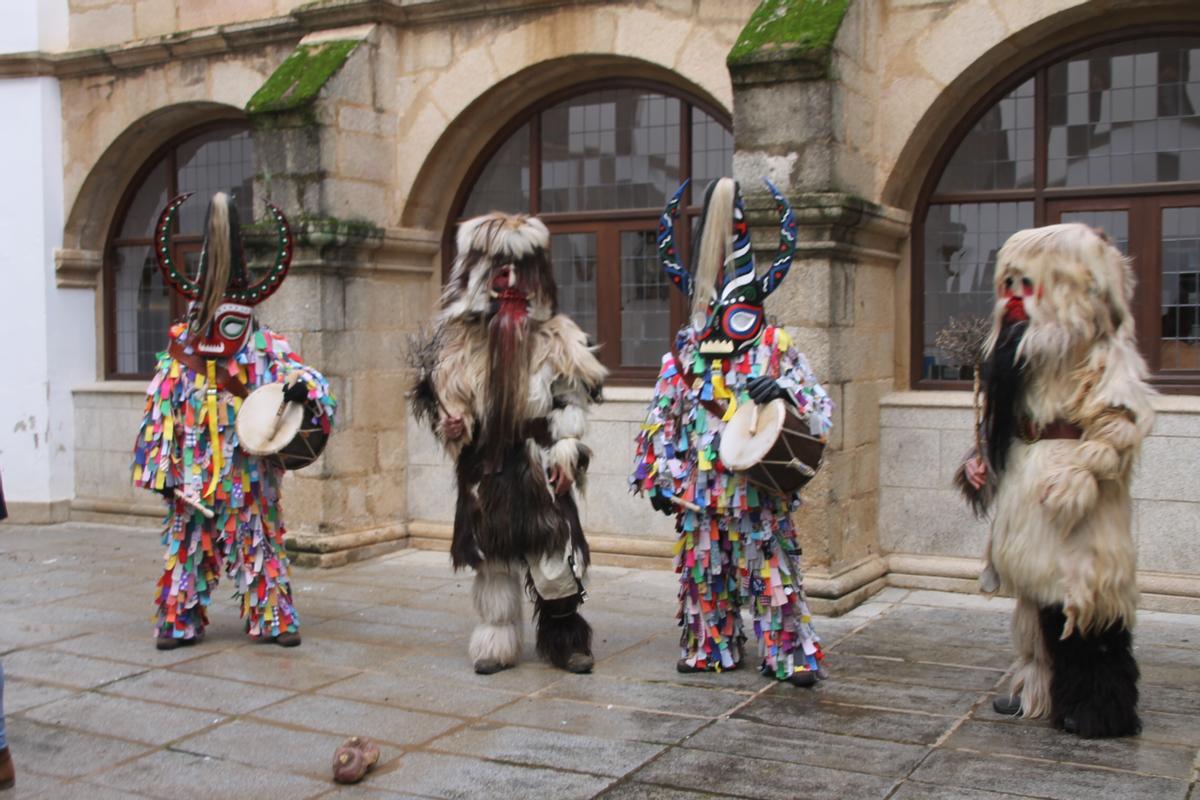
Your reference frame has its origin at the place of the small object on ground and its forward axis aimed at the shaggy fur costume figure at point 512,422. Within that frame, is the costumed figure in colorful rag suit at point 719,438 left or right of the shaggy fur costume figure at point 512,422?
right

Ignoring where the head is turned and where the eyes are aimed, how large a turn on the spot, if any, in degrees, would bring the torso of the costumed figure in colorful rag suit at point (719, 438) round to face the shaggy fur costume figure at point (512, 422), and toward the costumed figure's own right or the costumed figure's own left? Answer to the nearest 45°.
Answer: approximately 90° to the costumed figure's own right

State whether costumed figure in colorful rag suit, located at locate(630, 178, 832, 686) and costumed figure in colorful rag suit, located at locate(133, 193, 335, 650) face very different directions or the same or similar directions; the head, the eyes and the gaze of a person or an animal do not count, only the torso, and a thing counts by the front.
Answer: same or similar directions

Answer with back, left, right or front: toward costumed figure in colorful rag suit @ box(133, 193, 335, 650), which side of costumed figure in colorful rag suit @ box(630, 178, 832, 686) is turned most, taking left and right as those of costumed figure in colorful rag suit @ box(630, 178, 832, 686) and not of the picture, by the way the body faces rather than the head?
right

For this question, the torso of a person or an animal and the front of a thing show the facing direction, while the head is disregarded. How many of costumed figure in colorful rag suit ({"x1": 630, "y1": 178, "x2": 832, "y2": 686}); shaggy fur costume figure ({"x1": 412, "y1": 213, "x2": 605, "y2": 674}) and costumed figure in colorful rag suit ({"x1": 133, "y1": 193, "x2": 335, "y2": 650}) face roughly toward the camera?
3

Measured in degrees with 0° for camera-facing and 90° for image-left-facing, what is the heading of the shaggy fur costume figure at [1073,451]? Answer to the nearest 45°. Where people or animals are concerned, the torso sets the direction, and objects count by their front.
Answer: approximately 45°

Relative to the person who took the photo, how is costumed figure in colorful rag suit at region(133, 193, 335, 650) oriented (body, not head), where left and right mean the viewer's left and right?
facing the viewer

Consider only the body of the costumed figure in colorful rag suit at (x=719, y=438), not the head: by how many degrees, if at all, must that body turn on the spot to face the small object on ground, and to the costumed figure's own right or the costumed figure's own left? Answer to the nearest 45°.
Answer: approximately 45° to the costumed figure's own right

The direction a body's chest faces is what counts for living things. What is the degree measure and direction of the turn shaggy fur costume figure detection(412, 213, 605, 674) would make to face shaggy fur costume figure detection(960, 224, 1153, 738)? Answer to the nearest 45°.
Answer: approximately 45° to its left

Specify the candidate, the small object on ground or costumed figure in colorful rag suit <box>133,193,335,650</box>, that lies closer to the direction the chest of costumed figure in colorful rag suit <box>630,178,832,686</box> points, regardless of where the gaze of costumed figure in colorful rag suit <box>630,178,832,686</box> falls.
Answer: the small object on ground

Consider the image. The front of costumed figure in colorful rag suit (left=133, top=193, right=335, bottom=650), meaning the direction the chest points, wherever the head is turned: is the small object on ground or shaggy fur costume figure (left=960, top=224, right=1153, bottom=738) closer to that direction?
the small object on ground

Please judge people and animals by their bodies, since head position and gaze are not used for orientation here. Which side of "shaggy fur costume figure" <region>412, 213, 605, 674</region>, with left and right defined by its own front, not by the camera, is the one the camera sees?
front
